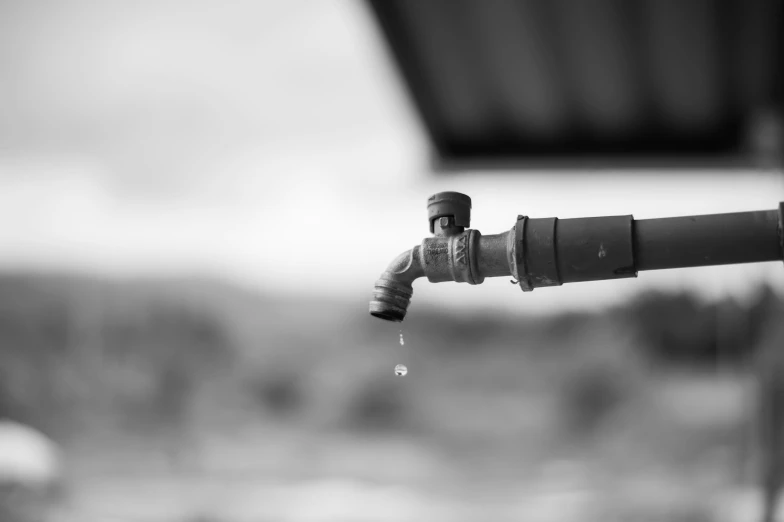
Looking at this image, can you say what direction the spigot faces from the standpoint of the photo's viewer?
facing to the left of the viewer
